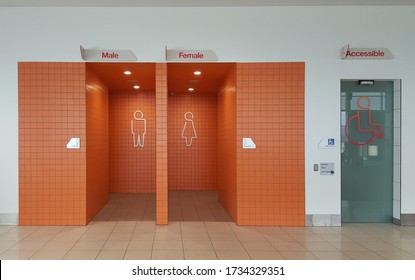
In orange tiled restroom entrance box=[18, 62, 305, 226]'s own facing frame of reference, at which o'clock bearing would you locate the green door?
The green door is roughly at 9 o'clock from the orange tiled restroom entrance.

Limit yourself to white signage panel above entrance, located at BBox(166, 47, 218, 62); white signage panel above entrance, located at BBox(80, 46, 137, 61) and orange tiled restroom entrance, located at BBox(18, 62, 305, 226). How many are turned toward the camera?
3

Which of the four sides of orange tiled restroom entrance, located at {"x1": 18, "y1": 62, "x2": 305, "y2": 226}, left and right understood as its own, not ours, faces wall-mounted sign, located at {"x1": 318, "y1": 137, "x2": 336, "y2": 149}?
left

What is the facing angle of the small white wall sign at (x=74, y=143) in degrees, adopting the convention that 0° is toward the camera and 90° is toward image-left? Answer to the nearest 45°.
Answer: approximately 0°

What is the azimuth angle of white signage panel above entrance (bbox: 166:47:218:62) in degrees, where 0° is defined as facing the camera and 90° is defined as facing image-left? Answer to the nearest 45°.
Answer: approximately 0°

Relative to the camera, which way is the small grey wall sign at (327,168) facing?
toward the camera

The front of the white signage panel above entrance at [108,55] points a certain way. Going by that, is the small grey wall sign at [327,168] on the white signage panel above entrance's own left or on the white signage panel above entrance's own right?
on the white signage panel above entrance's own left

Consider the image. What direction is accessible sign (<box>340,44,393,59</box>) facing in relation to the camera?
toward the camera

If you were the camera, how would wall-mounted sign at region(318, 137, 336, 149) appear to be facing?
facing the viewer

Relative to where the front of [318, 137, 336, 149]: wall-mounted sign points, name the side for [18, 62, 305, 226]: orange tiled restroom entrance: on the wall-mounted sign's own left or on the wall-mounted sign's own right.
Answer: on the wall-mounted sign's own right

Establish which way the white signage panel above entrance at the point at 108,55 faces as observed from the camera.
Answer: facing the viewer

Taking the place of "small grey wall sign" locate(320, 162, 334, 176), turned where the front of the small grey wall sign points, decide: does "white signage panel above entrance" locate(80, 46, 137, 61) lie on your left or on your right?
on your right

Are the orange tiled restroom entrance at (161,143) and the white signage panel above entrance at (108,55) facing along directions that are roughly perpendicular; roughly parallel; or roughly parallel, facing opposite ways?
roughly parallel

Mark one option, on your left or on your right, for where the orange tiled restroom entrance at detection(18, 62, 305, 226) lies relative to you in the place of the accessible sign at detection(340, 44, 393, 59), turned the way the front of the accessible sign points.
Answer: on your right
